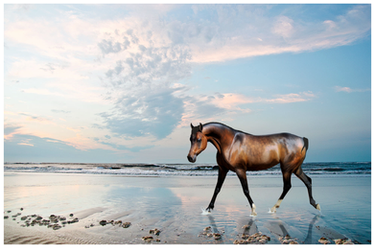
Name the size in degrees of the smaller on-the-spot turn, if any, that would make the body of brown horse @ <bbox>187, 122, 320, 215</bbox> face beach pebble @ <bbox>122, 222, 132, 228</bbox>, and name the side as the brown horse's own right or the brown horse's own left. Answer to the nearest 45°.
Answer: approximately 45° to the brown horse's own left

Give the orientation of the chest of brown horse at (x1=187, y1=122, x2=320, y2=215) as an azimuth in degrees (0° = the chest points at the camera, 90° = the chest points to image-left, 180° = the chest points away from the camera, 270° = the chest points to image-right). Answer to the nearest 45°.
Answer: approximately 90°

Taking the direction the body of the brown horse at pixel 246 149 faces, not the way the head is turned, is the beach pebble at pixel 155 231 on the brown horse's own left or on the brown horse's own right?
on the brown horse's own left

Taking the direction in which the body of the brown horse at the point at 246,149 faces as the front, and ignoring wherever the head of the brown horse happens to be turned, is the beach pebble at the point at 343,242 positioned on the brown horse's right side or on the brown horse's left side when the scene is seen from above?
on the brown horse's left side

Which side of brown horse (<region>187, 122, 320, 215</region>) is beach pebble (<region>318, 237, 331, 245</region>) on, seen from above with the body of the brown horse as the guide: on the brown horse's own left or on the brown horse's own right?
on the brown horse's own left

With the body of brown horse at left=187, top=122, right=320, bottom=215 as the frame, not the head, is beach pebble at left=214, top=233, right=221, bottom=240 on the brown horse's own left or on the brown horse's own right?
on the brown horse's own left

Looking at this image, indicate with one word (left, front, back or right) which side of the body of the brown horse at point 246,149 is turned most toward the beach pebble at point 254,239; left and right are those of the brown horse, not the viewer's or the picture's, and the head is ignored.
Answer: left
